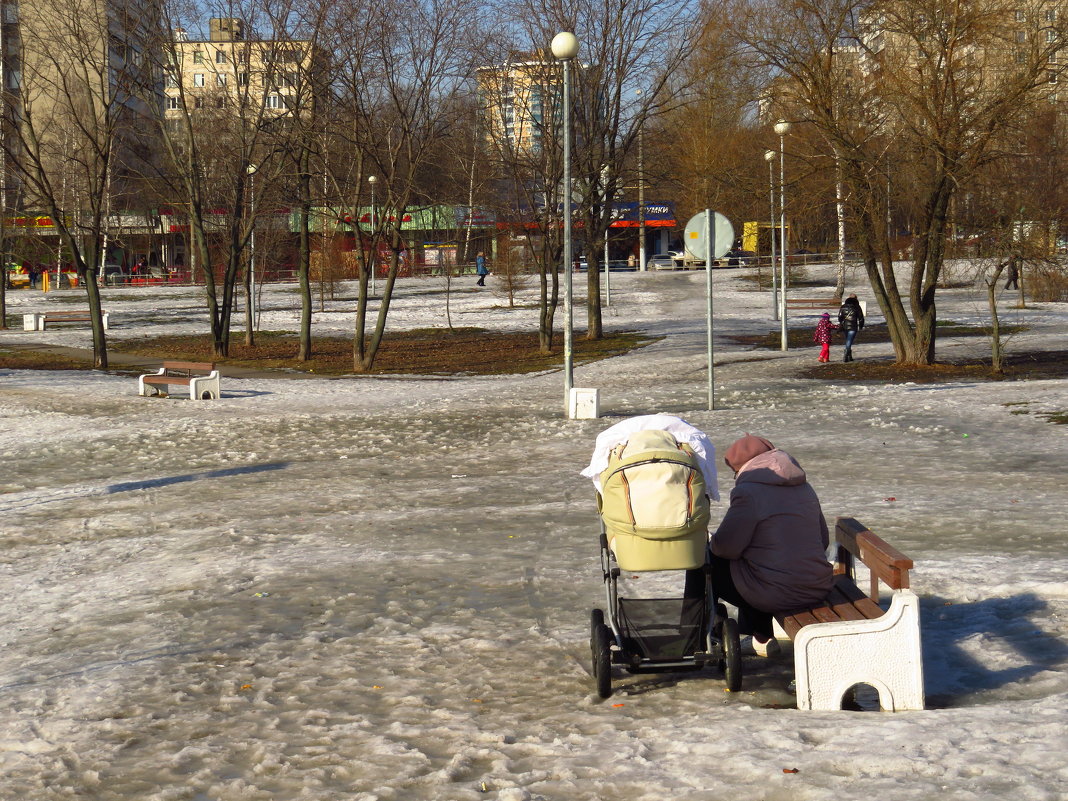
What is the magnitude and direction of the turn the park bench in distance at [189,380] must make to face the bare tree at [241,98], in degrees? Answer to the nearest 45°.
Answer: approximately 135° to its right

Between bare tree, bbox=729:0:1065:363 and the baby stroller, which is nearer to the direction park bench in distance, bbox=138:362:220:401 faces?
the baby stroller

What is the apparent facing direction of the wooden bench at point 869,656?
to the viewer's left

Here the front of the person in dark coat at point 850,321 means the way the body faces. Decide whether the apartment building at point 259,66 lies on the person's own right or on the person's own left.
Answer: on the person's own left

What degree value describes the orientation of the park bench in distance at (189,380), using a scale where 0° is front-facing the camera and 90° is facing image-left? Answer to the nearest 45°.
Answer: approximately 45°

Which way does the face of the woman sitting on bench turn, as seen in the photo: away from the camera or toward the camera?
away from the camera

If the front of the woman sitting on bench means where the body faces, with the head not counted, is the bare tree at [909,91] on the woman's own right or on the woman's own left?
on the woman's own right
